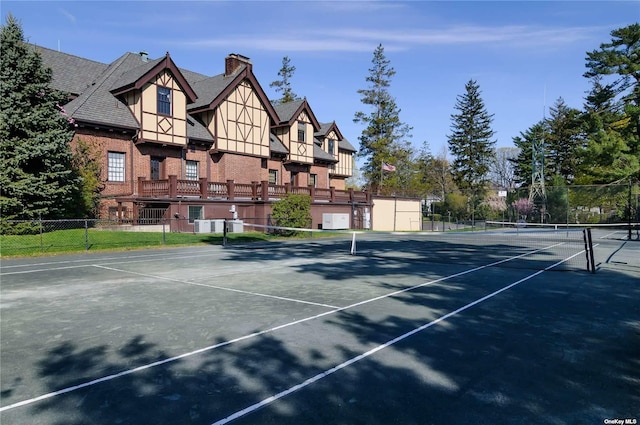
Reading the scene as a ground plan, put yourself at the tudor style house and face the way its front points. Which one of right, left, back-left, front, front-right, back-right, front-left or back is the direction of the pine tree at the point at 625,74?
front-left

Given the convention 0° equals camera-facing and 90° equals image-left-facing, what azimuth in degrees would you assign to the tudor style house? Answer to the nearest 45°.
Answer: approximately 315°

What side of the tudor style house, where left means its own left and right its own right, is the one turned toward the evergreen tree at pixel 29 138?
right

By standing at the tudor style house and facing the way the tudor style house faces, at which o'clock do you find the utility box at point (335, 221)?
The utility box is roughly at 10 o'clock from the tudor style house.

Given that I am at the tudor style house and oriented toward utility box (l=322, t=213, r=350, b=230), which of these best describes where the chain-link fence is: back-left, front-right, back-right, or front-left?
back-right
